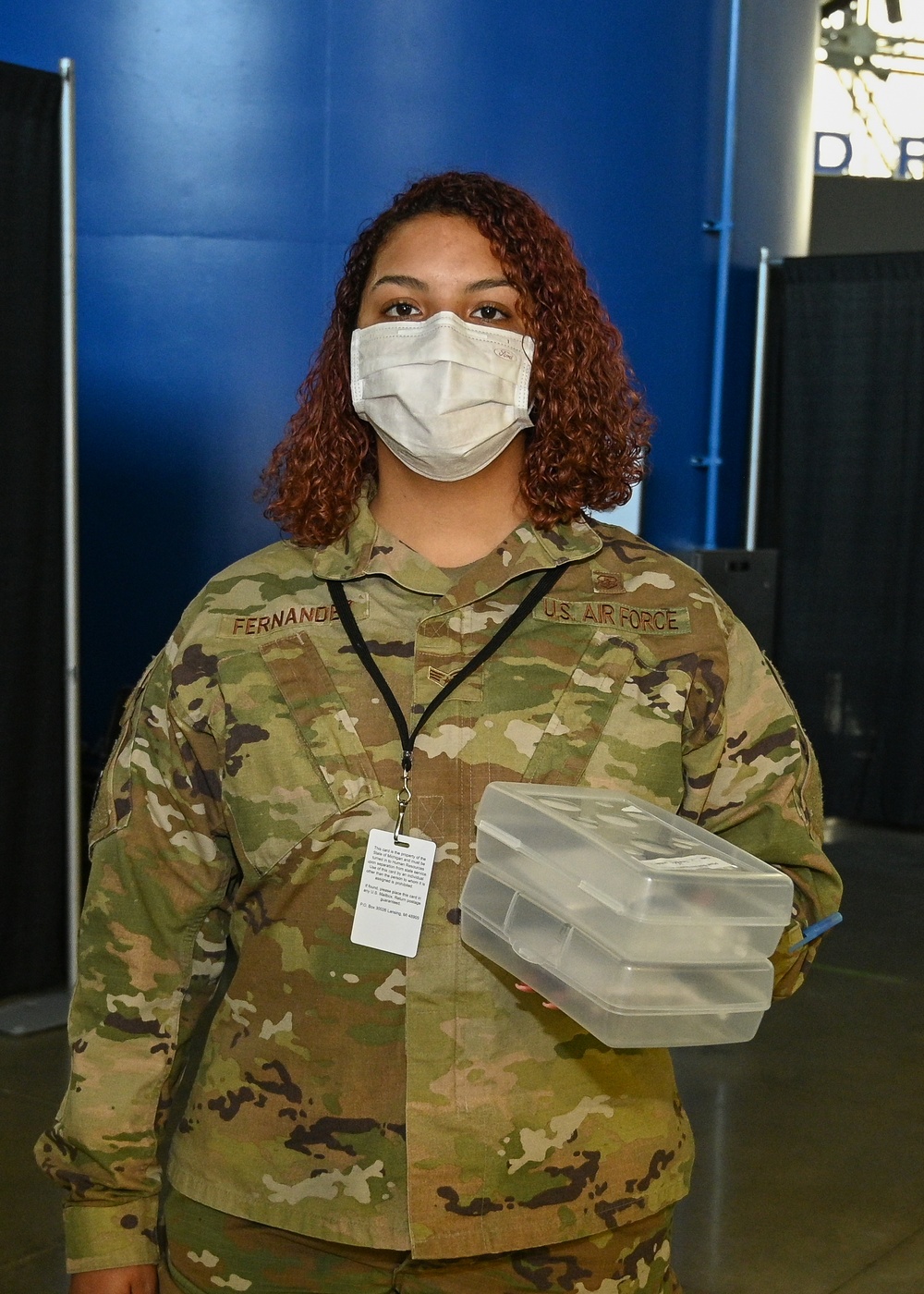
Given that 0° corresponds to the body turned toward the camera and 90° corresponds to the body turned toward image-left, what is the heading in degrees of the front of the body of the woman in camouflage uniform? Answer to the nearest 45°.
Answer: approximately 0°

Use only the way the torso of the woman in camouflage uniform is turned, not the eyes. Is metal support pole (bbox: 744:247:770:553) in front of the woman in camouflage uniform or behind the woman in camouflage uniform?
behind

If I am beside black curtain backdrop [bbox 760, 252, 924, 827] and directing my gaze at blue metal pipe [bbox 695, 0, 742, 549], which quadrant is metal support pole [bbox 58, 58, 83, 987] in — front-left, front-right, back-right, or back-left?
front-left

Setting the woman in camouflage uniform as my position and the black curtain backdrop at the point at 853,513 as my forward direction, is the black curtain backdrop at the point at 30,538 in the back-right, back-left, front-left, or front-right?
front-left

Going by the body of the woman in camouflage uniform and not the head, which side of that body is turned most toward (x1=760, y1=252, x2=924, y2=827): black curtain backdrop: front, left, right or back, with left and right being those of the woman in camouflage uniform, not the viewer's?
back

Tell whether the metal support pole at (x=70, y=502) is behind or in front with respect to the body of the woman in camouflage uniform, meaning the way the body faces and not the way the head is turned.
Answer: behind

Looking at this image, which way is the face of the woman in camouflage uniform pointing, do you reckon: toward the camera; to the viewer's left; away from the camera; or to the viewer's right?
toward the camera

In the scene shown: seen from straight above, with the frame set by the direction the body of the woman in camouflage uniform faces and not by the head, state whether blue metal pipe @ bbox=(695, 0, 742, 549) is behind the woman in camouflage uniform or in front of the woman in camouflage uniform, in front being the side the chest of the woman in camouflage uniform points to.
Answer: behind
